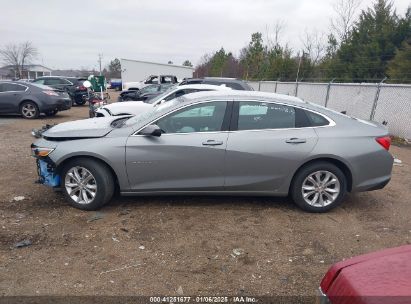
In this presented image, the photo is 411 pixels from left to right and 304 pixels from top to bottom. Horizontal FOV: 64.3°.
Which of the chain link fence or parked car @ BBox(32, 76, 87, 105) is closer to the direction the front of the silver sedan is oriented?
the parked car

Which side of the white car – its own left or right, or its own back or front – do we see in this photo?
left

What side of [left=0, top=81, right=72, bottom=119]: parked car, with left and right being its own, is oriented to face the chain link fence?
back

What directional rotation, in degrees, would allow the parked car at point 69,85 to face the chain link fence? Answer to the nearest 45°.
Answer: approximately 180°

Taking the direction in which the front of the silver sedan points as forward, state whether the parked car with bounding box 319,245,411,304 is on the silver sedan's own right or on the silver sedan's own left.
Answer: on the silver sedan's own left

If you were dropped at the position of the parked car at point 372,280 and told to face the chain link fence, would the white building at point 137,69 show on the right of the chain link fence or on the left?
left

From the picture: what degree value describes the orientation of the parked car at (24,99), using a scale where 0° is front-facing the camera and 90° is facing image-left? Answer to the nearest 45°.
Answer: approximately 135°

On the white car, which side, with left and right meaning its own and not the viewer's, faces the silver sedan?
left

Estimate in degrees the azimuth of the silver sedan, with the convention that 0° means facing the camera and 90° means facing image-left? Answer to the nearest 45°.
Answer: approximately 90°

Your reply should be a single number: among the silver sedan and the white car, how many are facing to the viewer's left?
2

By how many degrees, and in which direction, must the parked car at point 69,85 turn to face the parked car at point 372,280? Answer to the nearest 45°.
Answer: approximately 135° to its left

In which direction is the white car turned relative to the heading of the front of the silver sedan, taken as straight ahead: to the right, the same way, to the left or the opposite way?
the same way

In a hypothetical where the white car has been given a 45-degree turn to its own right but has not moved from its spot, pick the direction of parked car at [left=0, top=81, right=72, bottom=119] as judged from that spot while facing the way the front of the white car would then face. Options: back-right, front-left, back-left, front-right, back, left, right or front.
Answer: front

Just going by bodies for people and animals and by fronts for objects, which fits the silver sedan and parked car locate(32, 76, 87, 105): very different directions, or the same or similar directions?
same or similar directions
